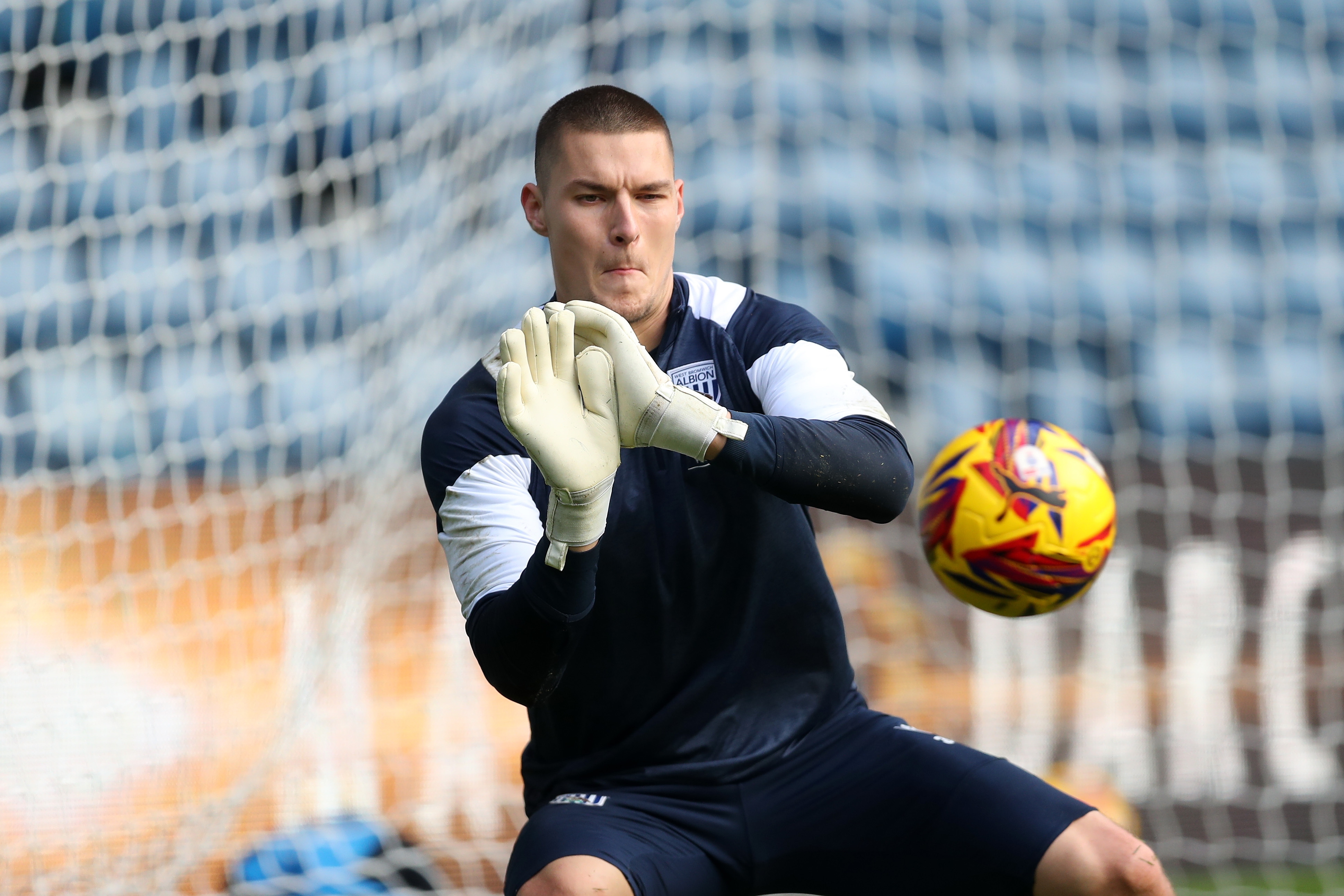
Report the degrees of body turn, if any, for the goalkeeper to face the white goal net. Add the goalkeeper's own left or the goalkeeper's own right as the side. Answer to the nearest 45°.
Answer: approximately 180°

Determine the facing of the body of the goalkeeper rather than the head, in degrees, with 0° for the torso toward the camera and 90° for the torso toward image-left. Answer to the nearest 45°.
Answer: approximately 0°
